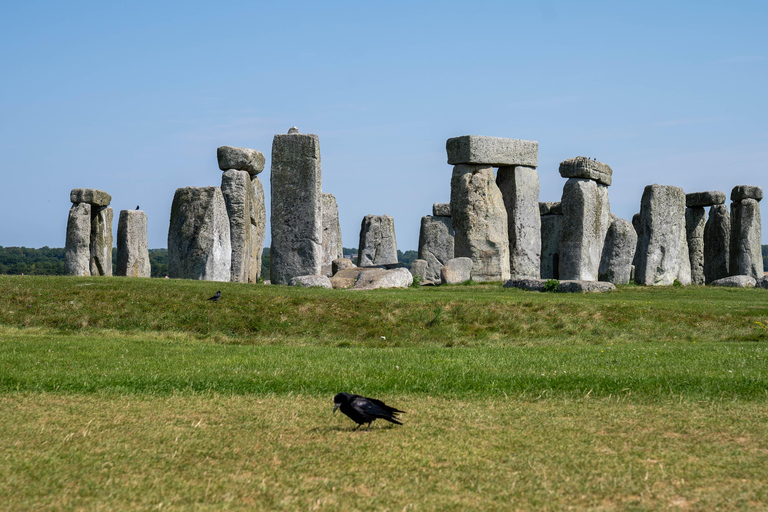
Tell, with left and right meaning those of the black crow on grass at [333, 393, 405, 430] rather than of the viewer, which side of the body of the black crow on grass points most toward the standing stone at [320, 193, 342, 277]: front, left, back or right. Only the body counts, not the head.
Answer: right

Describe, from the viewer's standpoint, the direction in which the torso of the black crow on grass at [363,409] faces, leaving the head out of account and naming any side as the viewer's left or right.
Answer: facing to the left of the viewer

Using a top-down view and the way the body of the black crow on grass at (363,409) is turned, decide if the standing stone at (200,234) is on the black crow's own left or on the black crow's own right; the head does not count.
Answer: on the black crow's own right

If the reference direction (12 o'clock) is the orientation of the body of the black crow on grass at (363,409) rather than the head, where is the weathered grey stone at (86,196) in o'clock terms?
The weathered grey stone is roughly at 2 o'clock from the black crow on grass.

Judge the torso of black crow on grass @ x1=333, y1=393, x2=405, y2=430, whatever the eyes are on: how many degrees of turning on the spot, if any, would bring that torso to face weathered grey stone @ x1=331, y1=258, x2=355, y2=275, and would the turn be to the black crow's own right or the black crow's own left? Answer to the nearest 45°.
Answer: approximately 90° to the black crow's own right

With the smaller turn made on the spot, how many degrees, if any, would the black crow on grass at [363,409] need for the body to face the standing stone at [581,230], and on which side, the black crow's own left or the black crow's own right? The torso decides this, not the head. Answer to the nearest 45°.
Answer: approximately 90° to the black crow's own right

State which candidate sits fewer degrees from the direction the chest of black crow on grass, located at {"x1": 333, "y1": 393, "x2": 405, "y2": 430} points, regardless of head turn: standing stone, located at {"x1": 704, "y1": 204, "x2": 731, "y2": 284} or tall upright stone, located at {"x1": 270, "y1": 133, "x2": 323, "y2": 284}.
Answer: the tall upright stone

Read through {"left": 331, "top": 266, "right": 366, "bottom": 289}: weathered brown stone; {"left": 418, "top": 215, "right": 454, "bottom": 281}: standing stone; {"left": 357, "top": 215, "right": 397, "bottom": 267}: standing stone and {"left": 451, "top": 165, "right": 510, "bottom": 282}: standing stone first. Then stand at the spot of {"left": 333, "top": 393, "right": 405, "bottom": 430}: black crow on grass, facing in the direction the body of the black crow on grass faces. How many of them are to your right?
4

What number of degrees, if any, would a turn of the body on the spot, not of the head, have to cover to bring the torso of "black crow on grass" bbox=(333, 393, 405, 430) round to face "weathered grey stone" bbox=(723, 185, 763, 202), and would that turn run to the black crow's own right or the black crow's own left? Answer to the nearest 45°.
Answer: approximately 135° to the black crow's own right

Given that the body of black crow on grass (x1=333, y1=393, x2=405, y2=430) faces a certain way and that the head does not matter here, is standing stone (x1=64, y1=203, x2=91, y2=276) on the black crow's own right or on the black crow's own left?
on the black crow's own right

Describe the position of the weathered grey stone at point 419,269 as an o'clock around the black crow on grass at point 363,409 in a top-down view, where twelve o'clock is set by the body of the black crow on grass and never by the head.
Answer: The weathered grey stone is roughly at 3 o'clock from the black crow on grass.
